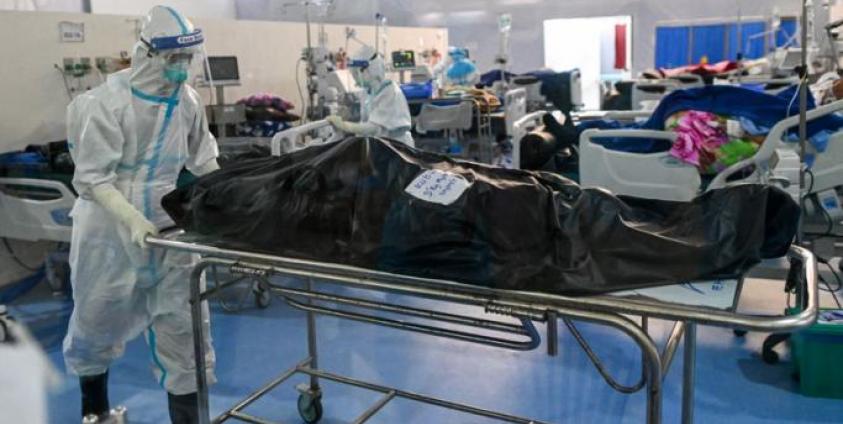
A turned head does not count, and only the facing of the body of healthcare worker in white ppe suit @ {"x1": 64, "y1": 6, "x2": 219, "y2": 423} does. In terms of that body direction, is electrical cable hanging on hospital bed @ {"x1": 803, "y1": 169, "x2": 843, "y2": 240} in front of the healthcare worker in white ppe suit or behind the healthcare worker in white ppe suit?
in front

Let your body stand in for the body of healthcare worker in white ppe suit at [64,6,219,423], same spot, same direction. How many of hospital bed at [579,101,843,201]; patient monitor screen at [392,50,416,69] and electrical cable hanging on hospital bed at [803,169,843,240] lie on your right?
0

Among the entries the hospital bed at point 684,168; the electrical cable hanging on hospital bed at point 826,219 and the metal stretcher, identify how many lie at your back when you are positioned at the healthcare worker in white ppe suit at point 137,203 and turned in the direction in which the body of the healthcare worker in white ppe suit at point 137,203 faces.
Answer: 0

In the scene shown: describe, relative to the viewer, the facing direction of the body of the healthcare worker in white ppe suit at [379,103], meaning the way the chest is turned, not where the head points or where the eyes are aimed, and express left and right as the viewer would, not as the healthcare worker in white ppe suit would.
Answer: facing to the left of the viewer

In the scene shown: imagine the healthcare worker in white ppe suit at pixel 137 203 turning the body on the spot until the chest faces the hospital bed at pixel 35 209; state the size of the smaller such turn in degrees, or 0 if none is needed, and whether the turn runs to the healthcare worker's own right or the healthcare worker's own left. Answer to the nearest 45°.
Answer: approximately 135° to the healthcare worker's own left

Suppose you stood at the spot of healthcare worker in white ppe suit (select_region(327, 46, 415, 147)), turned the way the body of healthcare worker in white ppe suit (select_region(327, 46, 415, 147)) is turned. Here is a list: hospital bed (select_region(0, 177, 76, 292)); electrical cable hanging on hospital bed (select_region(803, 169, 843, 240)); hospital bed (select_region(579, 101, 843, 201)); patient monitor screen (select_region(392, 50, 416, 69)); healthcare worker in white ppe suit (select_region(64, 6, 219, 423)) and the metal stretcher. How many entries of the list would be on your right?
1

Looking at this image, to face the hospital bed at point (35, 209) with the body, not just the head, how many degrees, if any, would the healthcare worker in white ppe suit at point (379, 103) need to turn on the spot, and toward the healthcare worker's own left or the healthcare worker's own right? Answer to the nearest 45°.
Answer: approximately 45° to the healthcare worker's own left

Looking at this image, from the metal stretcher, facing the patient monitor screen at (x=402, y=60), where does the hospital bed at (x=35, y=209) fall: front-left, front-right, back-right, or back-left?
front-left

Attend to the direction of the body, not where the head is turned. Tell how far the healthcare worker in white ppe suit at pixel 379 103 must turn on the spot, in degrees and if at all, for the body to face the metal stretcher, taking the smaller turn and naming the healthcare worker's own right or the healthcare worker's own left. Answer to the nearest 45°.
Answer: approximately 90° to the healthcare worker's own left

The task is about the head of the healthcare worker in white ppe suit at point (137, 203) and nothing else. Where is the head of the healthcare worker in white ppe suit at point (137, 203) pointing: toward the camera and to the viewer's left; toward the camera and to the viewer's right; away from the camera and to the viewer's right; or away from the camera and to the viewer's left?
toward the camera and to the viewer's right

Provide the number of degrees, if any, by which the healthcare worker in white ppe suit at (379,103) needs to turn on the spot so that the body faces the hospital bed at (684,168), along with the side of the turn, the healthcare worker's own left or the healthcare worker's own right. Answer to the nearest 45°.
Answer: approximately 135° to the healthcare worker's own left

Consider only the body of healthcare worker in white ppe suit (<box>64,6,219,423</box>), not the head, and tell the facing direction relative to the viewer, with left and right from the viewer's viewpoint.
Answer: facing the viewer and to the right of the viewer

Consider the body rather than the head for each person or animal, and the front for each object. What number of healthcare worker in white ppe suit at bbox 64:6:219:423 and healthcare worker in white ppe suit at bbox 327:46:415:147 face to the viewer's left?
1

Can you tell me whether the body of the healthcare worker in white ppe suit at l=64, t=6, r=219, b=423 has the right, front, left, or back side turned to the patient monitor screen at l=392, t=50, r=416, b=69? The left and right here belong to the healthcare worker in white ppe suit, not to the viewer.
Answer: left
